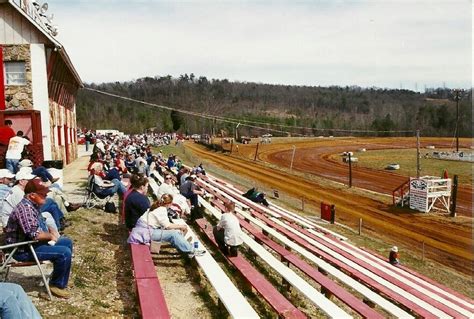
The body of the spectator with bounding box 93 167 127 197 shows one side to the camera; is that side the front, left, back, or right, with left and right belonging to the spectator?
right

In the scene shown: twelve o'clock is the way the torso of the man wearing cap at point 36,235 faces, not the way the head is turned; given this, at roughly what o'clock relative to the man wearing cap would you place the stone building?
The stone building is roughly at 9 o'clock from the man wearing cap.

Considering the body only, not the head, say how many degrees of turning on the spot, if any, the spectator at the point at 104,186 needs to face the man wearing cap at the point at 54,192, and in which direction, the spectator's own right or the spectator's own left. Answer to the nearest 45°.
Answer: approximately 135° to the spectator's own right

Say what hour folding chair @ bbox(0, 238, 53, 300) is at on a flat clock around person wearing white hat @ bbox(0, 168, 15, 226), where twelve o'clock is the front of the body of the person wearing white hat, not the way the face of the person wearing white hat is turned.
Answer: The folding chair is roughly at 3 o'clock from the person wearing white hat.

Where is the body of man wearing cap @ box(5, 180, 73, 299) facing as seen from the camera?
to the viewer's right

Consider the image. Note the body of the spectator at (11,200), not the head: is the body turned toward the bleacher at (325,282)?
yes

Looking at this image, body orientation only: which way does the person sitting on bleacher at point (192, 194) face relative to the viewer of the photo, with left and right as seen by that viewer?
facing to the right of the viewer

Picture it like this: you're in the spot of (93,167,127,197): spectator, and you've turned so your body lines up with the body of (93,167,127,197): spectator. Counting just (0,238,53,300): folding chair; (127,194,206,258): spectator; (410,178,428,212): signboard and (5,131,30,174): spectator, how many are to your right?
2

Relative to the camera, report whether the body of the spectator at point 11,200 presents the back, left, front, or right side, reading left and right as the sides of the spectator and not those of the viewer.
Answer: right

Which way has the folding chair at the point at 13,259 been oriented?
to the viewer's right

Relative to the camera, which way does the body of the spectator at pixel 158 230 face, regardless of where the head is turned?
to the viewer's right

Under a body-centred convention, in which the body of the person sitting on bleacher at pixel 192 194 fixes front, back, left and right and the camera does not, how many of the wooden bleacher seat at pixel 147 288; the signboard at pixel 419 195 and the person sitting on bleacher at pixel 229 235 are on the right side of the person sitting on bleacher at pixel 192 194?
2
